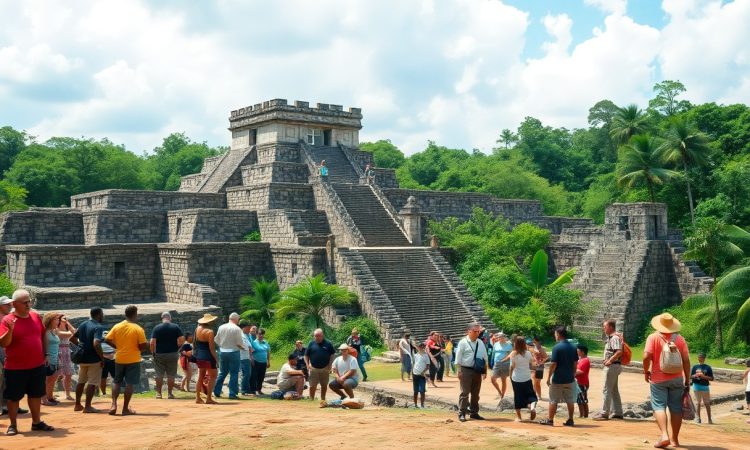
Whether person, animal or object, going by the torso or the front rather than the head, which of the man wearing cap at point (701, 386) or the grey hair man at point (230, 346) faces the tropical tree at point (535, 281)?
the grey hair man

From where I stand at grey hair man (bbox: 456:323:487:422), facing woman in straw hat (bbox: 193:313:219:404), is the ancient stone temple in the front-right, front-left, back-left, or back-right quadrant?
front-right

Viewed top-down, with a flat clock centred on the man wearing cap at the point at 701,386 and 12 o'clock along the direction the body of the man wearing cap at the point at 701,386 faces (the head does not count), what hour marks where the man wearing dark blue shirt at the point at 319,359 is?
the man wearing dark blue shirt at the point at 319,359 is roughly at 2 o'clock from the man wearing cap at the point at 701,386.

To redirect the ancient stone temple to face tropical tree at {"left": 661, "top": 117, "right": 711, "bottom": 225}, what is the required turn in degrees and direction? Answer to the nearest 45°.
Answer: approximately 45° to its left

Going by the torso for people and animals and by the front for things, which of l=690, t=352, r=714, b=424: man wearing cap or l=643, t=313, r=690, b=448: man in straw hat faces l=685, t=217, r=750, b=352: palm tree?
the man in straw hat

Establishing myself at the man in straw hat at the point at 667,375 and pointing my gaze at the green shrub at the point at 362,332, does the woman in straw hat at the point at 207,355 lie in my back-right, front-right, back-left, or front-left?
front-left

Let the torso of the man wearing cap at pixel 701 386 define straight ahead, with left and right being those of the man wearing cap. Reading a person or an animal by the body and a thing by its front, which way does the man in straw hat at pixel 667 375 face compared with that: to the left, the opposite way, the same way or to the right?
the opposite way

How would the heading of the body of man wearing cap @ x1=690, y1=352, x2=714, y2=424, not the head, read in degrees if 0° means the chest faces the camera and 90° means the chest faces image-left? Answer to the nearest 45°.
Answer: approximately 0°

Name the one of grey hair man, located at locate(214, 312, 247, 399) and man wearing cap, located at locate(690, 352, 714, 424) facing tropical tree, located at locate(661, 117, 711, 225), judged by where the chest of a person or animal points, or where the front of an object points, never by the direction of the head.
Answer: the grey hair man

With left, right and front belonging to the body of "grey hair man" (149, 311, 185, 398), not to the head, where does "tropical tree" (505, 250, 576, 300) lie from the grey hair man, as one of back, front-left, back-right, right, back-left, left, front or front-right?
front-right

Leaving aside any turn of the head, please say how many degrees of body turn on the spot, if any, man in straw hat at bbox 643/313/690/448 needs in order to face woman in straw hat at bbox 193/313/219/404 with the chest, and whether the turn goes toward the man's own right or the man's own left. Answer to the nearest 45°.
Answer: approximately 90° to the man's own left

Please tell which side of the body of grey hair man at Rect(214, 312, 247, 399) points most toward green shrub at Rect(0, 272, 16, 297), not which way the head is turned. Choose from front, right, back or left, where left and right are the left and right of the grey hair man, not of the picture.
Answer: left

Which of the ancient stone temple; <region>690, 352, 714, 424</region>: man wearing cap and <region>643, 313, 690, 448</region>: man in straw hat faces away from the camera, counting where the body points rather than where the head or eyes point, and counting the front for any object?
the man in straw hat

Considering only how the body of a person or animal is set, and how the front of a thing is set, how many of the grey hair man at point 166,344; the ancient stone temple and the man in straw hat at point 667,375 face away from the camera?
2

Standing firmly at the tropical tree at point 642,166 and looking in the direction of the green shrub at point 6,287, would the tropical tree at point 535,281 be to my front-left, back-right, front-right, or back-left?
front-left

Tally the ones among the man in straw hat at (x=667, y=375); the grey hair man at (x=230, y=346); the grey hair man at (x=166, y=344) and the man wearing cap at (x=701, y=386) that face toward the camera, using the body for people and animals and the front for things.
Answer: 1

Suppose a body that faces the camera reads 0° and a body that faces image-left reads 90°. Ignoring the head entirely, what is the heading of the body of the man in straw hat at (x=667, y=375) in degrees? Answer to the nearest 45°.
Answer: approximately 180°

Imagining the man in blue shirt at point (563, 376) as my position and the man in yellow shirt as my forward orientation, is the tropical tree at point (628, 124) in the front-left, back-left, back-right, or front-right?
back-right

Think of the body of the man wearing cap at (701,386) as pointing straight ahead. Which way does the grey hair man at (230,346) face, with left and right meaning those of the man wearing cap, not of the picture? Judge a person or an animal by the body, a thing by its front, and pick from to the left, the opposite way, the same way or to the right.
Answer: the opposite way

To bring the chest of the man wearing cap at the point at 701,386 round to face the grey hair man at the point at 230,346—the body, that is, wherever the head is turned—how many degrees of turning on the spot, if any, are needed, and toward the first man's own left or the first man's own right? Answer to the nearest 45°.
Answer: approximately 45° to the first man's own right

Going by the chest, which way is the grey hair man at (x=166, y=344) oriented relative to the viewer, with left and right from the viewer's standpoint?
facing away from the viewer

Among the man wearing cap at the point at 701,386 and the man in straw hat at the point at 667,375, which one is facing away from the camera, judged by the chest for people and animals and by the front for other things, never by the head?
the man in straw hat
